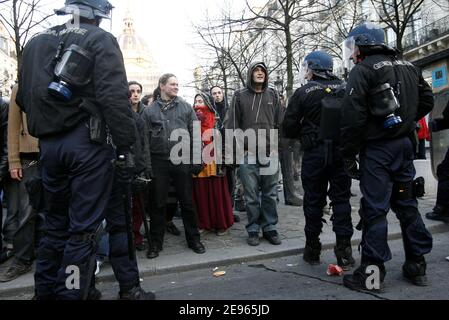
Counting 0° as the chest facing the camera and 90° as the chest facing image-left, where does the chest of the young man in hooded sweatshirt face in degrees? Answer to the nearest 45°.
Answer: approximately 0°

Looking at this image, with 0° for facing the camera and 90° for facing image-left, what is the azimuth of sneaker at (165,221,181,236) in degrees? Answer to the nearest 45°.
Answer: approximately 315°

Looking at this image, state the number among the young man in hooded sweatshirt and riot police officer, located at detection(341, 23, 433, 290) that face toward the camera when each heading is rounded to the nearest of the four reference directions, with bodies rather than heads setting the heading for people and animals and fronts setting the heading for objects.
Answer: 1

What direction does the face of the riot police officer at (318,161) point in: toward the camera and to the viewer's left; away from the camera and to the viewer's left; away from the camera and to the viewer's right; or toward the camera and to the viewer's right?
away from the camera and to the viewer's left

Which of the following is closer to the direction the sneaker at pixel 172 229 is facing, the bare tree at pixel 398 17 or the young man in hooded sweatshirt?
the young man in hooded sweatshirt

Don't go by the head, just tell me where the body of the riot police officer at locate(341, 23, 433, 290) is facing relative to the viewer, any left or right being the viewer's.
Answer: facing away from the viewer and to the left of the viewer

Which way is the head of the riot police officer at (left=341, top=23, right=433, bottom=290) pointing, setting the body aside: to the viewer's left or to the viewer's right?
to the viewer's left
